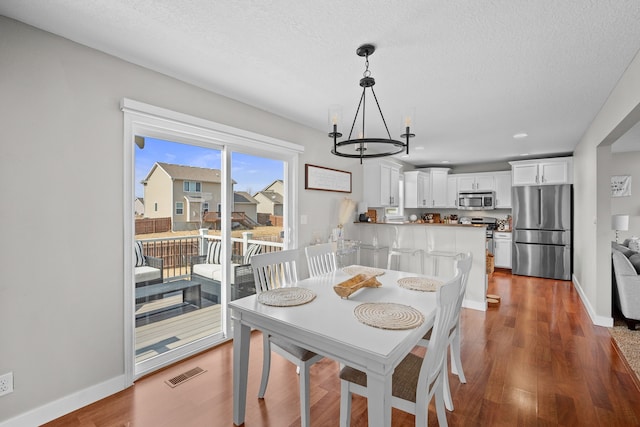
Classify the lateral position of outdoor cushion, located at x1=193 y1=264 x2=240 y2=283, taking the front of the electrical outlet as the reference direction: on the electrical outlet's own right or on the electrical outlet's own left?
on the electrical outlet's own left

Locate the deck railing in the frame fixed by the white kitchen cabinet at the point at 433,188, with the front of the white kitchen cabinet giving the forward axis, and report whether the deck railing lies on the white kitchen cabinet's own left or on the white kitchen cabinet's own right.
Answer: on the white kitchen cabinet's own right

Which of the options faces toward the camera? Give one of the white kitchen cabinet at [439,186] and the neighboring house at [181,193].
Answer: the white kitchen cabinet

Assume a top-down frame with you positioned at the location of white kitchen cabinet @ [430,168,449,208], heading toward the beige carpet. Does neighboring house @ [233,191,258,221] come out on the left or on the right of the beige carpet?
right

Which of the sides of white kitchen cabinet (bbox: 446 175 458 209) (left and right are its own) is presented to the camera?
front

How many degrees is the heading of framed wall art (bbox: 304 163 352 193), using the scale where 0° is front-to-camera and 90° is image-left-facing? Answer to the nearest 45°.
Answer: approximately 315°

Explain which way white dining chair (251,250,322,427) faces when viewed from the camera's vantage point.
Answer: facing the viewer and to the right of the viewer

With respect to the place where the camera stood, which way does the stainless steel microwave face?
facing the viewer

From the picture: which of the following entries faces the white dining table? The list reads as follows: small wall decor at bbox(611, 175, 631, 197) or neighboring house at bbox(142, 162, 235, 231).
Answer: the small wall decor

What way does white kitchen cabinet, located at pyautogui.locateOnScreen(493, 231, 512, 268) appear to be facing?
toward the camera

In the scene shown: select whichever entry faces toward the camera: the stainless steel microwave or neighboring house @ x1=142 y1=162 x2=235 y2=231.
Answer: the stainless steel microwave

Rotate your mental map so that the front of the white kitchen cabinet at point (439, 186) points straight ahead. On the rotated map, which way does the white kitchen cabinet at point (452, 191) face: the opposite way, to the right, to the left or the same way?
the same way
